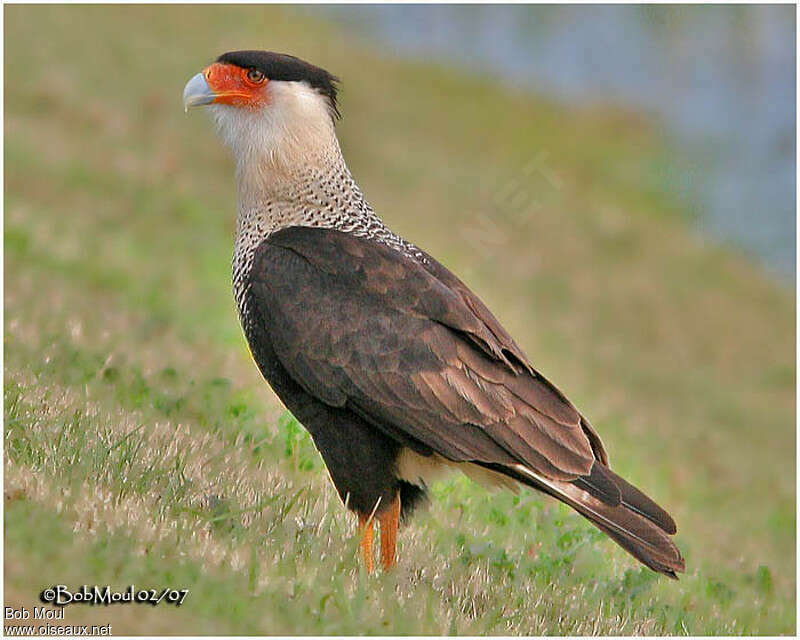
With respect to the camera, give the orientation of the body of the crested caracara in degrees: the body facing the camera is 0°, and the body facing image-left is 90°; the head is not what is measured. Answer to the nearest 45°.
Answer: approximately 90°
